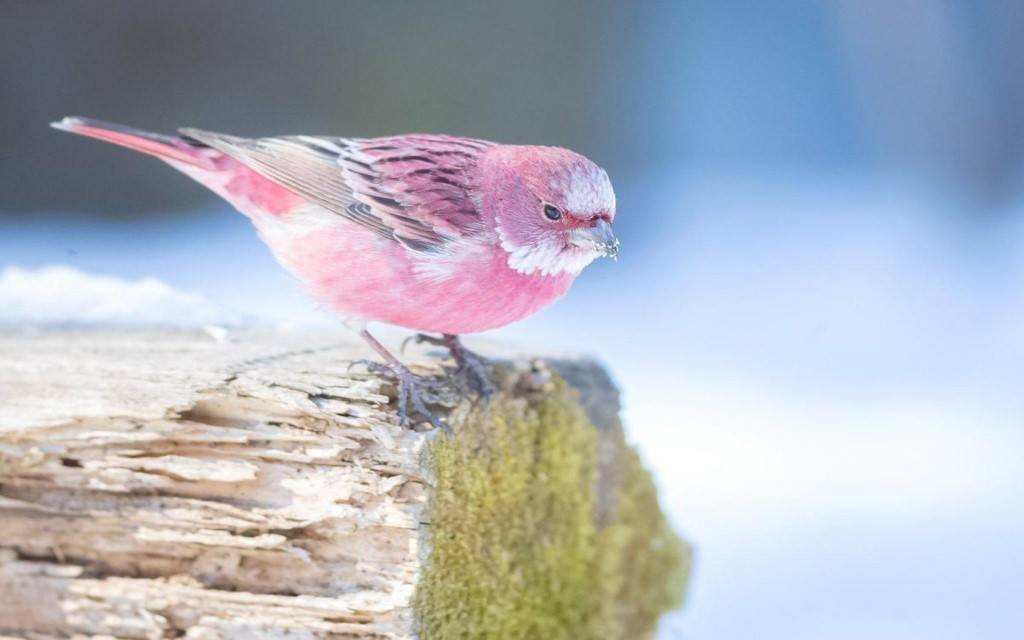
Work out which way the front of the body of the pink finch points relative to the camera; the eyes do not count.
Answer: to the viewer's right
